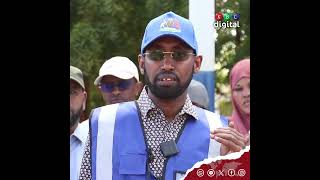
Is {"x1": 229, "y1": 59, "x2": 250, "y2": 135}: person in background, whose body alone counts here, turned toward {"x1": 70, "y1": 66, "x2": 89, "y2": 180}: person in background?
no

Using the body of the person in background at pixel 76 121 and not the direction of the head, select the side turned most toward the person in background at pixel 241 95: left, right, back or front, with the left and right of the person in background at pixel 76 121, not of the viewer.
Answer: left

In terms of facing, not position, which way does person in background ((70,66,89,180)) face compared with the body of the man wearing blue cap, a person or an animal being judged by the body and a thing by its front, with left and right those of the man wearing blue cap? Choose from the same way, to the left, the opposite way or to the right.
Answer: the same way

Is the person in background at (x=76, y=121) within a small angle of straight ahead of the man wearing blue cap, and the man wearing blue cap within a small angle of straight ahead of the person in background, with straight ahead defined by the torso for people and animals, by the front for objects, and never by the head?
no

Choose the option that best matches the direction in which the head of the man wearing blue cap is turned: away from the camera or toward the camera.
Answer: toward the camera

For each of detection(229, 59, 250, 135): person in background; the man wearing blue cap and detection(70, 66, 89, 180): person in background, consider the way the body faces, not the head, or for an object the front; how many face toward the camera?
3

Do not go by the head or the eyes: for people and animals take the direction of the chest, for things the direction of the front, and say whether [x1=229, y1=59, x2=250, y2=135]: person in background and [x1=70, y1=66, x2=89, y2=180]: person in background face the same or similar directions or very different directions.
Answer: same or similar directions

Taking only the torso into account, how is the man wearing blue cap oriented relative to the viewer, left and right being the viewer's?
facing the viewer

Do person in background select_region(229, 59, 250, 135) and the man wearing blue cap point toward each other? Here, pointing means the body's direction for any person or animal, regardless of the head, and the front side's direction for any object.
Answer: no

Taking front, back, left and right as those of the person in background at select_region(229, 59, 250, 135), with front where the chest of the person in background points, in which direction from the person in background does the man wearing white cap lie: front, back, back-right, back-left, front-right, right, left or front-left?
right

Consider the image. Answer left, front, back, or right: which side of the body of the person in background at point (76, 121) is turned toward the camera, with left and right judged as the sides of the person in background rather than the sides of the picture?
front

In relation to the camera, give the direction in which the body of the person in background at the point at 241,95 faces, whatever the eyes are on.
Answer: toward the camera
